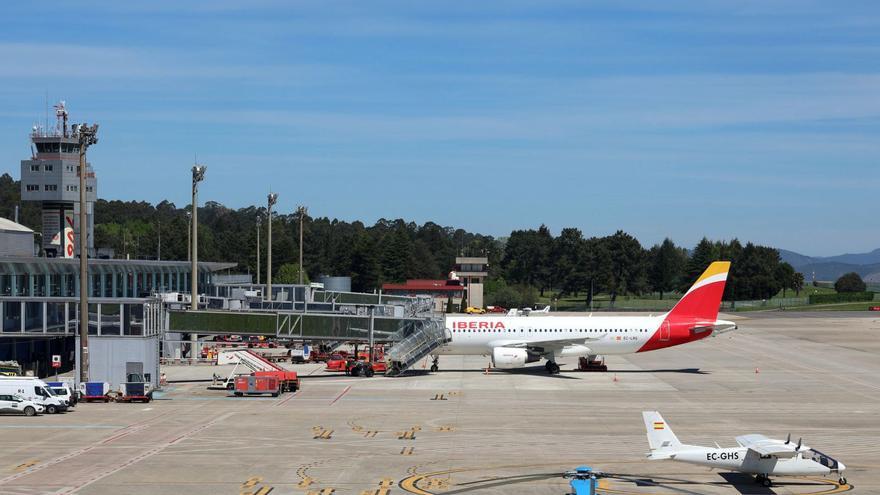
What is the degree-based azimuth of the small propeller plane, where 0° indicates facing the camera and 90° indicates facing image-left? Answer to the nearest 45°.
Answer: approximately 270°
